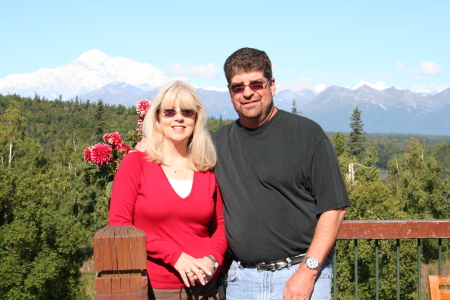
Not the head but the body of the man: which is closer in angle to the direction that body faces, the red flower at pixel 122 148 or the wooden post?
the wooden post

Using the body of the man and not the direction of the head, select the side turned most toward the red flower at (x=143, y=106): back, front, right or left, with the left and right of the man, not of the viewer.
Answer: right

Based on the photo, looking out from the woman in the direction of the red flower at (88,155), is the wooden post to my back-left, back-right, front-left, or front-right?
back-left

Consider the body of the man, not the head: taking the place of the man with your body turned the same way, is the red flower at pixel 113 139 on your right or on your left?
on your right

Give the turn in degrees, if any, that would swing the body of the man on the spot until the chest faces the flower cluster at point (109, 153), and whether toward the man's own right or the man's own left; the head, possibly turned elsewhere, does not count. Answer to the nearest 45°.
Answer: approximately 90° to the man's own right

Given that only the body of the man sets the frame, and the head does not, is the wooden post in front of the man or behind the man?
in front

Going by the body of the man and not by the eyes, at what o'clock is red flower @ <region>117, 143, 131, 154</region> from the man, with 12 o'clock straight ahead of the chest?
The red flower is roughly at 3 o'clock from the man.

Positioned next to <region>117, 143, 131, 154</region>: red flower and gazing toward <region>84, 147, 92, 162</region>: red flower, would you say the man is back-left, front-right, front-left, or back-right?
back-left

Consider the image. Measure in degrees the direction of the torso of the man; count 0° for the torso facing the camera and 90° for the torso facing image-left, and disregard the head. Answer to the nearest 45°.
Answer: approximately 45°

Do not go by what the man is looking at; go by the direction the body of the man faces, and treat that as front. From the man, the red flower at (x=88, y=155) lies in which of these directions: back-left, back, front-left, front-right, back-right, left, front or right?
right
